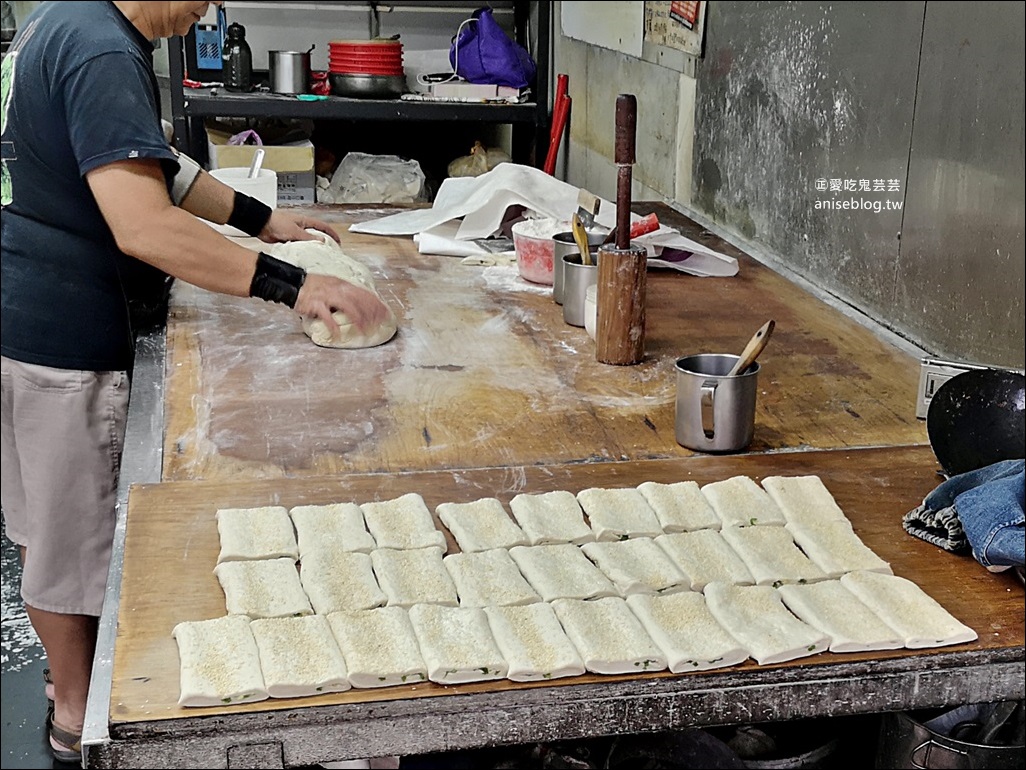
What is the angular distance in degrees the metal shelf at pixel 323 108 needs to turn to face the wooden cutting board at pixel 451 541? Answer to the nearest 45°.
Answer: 0° — it already faces it

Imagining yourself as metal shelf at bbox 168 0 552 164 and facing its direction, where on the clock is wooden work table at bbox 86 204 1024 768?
The wooden work table is roughly at 12 o'clock from the metal shelf.

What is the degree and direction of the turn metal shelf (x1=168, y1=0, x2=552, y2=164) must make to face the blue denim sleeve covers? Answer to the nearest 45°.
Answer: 0° — it already faces it

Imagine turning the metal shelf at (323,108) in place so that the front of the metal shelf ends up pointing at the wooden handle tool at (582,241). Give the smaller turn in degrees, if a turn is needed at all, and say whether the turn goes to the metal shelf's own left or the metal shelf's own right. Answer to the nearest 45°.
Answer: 0° — it already faces it

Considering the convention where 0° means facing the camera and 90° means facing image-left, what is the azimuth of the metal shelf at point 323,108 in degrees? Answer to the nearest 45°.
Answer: approximately 0°

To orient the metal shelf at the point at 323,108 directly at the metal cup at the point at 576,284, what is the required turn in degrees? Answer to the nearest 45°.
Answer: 0° — it already faces it
